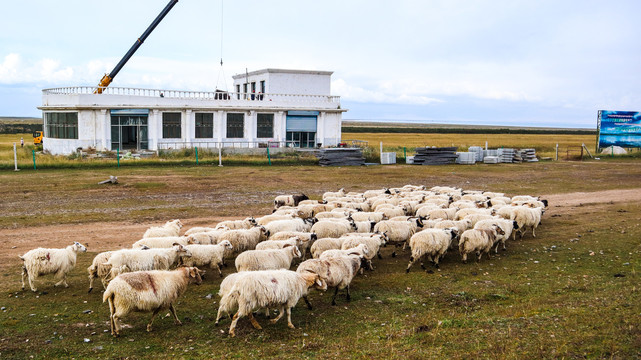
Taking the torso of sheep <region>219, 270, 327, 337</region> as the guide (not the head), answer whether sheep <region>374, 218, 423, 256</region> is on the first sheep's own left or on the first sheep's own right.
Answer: on the first sheep's own left

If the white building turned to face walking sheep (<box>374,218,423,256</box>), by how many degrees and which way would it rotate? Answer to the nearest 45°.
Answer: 0° — it already faces it

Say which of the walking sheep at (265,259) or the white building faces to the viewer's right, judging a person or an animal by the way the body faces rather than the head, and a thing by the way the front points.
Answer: the walking sheep

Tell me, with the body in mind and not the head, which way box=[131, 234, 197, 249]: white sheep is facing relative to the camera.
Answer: to the viewer's right

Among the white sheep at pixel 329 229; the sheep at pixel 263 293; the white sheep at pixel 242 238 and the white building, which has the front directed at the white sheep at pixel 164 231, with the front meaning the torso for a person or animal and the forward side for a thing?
the white building

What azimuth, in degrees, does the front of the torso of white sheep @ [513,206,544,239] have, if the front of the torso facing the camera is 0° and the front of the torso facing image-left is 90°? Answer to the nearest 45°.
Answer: approximately 225°

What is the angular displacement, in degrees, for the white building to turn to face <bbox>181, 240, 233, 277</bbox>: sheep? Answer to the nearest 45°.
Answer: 0° — it already faces it

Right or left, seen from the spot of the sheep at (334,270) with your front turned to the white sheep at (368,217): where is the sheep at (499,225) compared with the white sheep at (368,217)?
right

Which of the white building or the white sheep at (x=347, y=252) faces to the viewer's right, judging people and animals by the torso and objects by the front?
the white sheep

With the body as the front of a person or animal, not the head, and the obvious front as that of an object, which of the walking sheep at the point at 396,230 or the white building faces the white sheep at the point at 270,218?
the white building

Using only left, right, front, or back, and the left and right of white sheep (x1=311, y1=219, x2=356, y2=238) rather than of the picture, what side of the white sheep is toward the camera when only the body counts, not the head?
right

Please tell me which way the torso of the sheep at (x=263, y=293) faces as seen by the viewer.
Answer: to the viewer's right

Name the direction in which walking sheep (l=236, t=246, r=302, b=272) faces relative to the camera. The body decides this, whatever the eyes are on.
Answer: to the viewer's right
